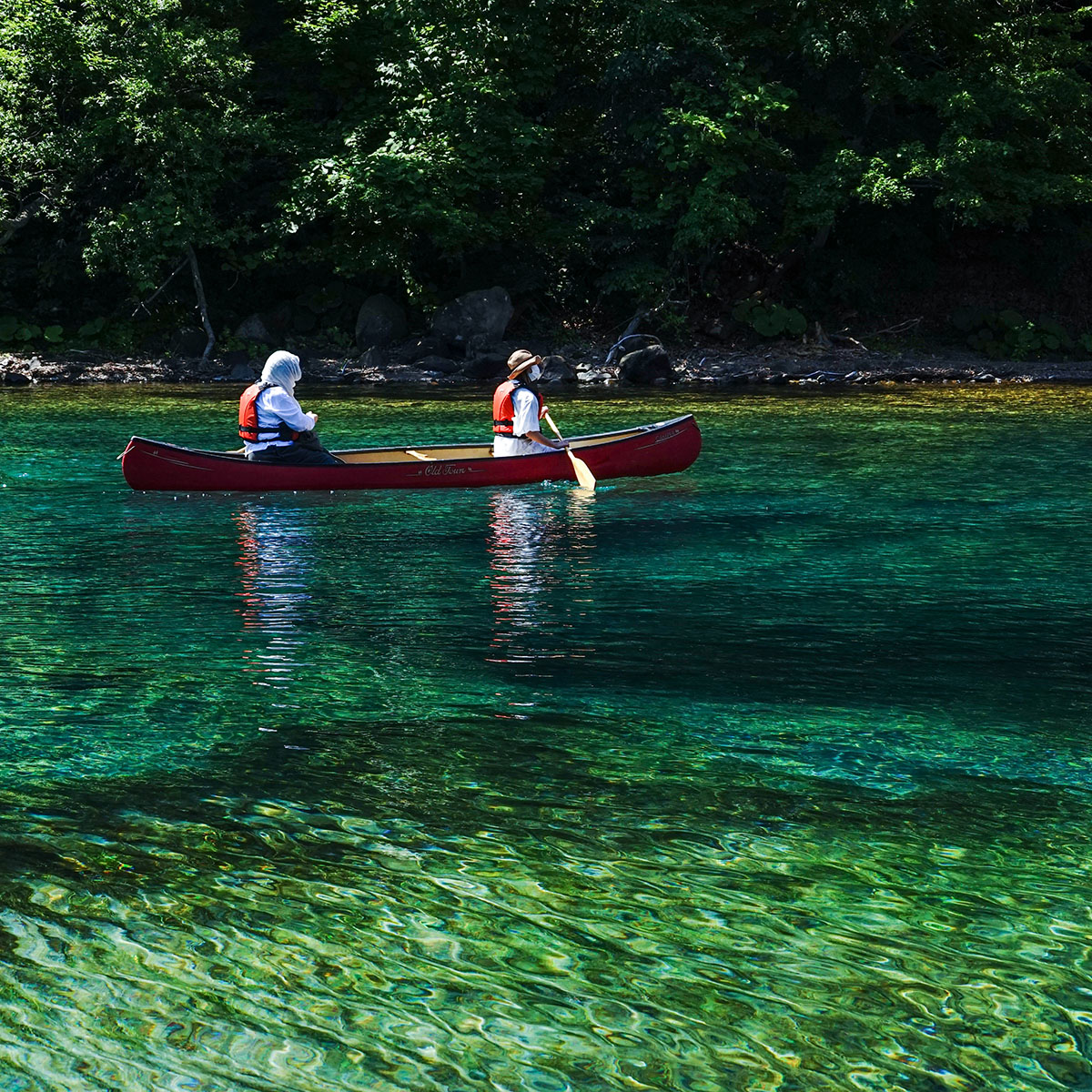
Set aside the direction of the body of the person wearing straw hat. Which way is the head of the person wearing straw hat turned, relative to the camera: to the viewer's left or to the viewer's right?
to the viewer's right

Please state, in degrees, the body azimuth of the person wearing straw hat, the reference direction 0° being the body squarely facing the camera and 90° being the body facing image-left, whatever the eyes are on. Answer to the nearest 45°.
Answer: approximately 270°

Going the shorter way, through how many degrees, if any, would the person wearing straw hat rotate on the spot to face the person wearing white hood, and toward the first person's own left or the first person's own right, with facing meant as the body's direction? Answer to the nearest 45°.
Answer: approximately 180°

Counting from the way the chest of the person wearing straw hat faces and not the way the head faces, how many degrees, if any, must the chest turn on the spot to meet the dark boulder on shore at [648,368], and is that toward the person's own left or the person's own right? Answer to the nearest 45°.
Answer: approximately 90° to the person's own left

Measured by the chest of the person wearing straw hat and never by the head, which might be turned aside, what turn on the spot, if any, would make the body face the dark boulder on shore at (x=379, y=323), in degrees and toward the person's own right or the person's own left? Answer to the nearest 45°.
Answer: approximately 90° to the person's own left

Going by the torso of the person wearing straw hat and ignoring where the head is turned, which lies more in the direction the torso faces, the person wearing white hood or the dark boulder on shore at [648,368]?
the dark boulder on shore

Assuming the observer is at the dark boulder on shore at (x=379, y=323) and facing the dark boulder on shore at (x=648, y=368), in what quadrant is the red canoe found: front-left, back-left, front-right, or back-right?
front-right

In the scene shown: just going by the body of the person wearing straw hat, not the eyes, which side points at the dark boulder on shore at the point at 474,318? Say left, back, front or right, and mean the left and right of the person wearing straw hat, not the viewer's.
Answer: left
